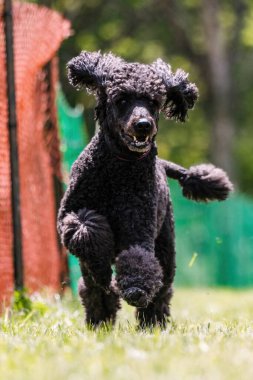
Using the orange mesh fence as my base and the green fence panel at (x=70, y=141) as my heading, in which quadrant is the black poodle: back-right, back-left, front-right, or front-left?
back-right

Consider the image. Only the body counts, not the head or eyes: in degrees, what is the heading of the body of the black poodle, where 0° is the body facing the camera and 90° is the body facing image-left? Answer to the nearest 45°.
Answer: approximately 0°

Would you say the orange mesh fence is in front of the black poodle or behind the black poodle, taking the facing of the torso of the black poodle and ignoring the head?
behind

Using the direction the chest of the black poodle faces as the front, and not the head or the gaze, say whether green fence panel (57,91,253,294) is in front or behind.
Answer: behind

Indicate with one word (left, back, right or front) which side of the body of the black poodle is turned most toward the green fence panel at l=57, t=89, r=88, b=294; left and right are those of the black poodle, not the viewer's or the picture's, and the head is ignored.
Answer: back
